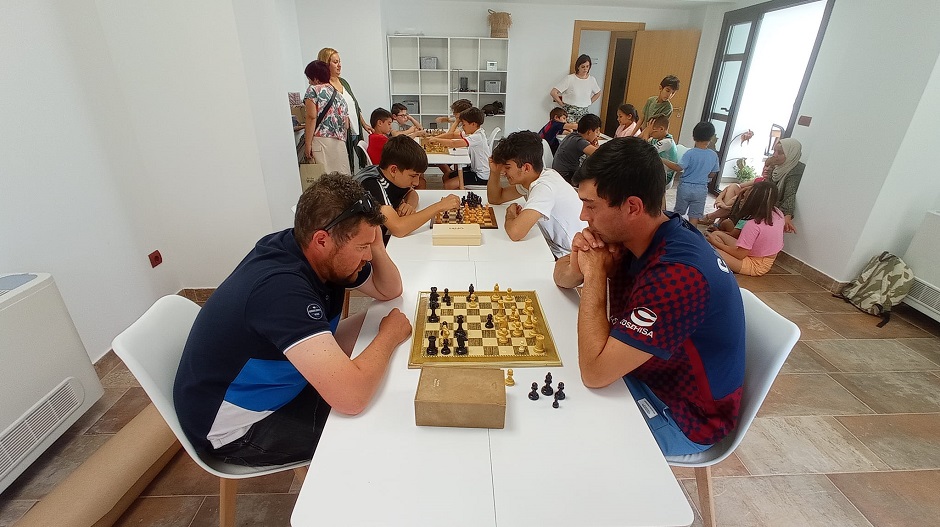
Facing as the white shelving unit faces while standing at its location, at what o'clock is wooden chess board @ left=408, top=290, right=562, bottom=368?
The wooden chess board is roughly at 12 o'clock from the white shelving unit.

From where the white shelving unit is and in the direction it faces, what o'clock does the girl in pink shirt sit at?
The girl in pink shirt is roughly at 11 o'clock from the white shelving unit.

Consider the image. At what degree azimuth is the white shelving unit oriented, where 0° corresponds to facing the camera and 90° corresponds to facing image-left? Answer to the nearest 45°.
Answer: approximately 0°

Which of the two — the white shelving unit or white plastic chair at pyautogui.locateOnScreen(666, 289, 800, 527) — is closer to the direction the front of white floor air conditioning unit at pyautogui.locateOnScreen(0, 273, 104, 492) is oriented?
the white plastic chair

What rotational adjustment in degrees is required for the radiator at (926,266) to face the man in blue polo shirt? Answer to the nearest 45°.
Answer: approximately 45° to its left

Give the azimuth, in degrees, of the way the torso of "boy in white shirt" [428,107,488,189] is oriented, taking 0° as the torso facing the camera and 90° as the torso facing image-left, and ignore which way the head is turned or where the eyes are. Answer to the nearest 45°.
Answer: approximately 90°

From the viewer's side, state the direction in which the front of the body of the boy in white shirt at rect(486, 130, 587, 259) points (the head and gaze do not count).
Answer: to the viewer's left

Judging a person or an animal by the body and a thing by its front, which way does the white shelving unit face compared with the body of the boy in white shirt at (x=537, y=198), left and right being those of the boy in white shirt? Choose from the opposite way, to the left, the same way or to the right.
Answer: to the left

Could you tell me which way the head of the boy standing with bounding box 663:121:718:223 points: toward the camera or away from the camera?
away from the camera

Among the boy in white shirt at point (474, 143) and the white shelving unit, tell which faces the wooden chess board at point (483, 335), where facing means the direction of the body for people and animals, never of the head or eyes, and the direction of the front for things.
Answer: the white shelving unit

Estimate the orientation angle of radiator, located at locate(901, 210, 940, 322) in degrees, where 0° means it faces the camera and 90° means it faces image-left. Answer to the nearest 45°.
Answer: approximately 45°

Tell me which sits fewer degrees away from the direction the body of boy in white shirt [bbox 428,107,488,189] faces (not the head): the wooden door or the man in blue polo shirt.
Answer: the man in blue polo shirt

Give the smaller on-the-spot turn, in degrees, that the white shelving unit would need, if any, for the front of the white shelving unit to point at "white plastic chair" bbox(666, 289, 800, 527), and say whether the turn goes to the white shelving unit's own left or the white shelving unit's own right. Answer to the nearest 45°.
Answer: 0° — it already faces it

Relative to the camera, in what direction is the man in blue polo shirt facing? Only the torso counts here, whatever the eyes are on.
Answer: to the viewer's right

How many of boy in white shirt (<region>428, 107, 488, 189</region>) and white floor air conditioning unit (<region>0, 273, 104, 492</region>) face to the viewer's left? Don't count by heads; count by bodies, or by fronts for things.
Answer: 1

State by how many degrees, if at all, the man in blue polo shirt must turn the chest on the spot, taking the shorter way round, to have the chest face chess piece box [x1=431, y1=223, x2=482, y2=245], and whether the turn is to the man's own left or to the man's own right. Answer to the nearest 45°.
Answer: approximately 45° to the man's own left
